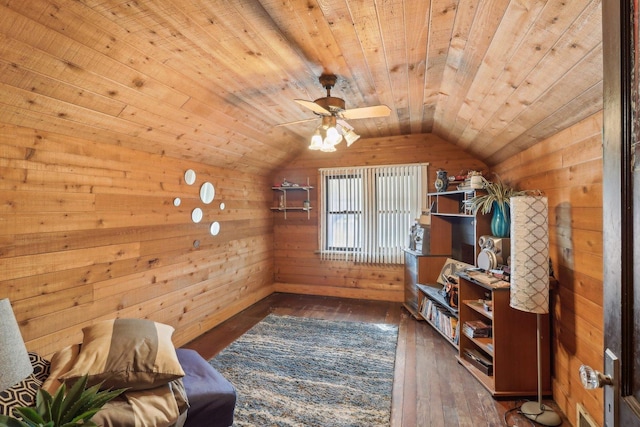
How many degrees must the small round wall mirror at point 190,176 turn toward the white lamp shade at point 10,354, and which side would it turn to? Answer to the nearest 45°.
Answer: approximately 45° to its right

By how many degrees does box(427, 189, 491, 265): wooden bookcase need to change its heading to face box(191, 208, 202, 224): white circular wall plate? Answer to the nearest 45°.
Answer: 0° — it already faces it

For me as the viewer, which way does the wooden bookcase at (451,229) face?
facing the viewer and to the left of the viewer

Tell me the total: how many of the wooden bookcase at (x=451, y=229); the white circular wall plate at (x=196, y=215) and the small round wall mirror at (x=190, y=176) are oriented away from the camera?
0

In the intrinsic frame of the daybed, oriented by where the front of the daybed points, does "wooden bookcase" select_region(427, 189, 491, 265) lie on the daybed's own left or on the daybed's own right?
on the daybed's own left

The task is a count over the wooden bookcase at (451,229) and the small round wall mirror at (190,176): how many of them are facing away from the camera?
0

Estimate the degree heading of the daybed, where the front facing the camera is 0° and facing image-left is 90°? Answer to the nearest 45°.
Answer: approximately 315°

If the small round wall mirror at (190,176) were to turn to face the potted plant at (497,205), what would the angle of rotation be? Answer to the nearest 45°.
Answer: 0° — it already faces it
